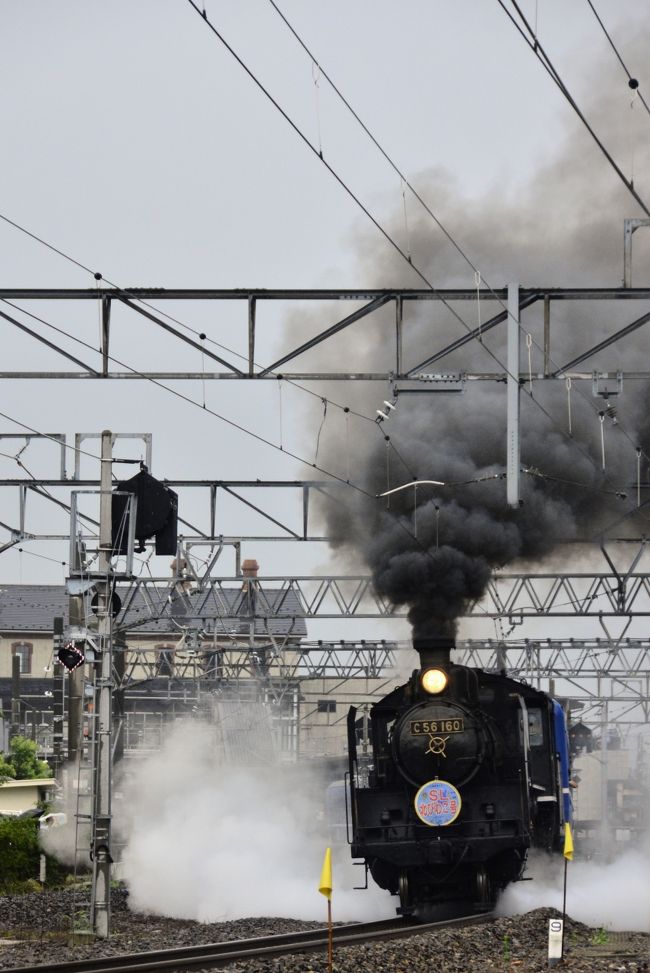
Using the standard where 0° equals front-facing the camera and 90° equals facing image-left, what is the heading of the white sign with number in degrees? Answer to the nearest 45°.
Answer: approximately 0°
